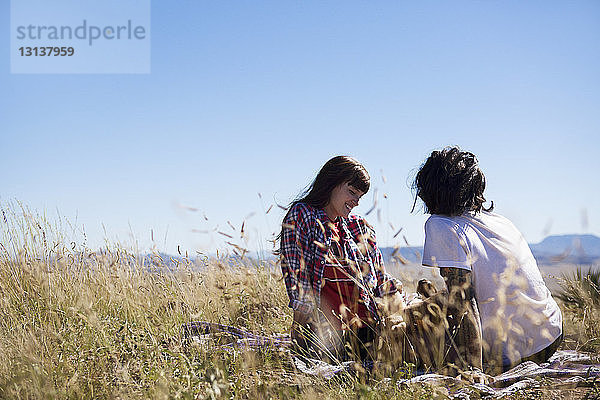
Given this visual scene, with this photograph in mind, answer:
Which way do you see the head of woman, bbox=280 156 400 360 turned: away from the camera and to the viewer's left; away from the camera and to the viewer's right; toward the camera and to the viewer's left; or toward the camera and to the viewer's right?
toward the camera and to the viewer's right

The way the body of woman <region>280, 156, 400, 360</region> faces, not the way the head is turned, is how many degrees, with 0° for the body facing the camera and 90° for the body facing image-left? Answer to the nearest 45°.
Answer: approximately 315°
